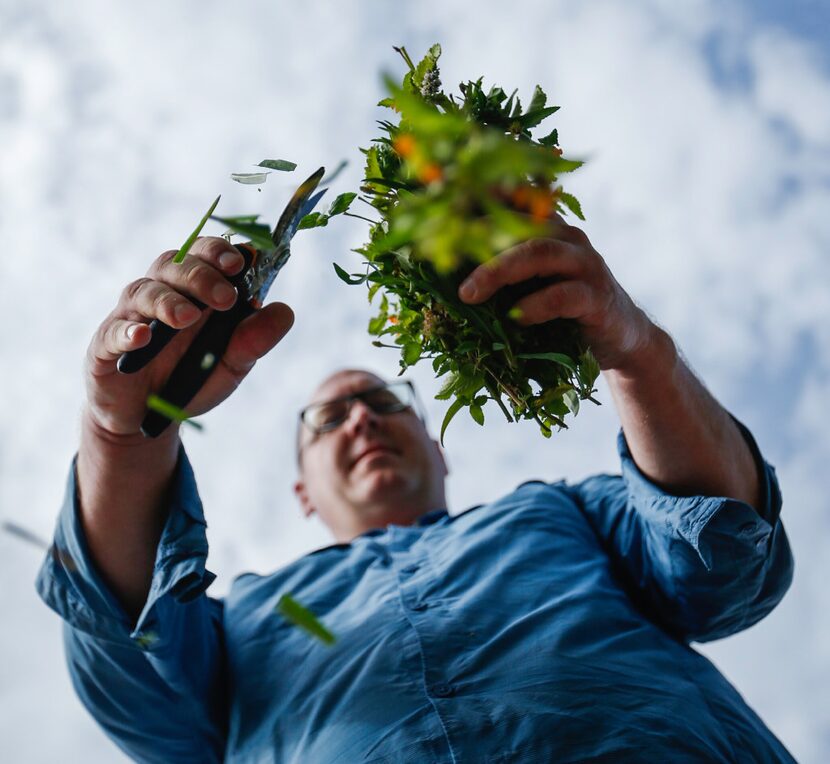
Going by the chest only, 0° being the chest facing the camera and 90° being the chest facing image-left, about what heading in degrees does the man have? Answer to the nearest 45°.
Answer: approximately 0°
